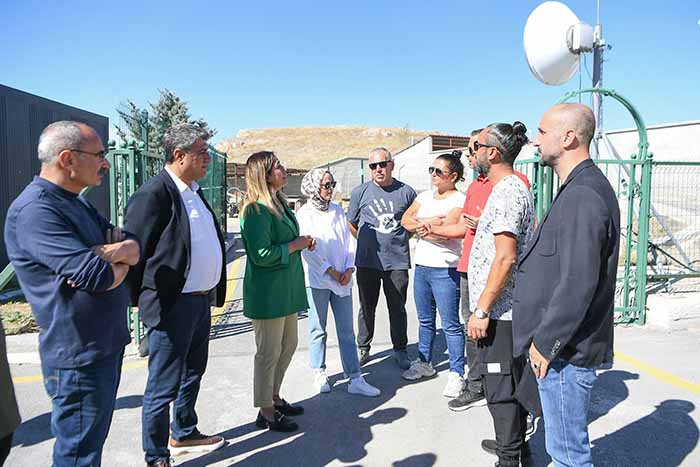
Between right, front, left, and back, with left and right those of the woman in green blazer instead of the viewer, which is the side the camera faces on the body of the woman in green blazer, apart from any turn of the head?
right

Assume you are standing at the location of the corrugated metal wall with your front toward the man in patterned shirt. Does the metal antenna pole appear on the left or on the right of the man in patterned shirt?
left

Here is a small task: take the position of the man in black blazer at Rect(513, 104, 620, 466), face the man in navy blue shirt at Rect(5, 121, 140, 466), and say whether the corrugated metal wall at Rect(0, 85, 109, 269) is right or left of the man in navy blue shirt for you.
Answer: right

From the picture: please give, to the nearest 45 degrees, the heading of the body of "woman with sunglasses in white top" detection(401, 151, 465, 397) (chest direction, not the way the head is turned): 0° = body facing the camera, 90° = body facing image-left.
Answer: approximately 45°

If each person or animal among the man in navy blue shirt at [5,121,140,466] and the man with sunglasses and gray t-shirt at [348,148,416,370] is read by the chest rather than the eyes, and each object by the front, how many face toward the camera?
1

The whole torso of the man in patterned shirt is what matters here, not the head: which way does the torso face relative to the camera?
to the viewer's left

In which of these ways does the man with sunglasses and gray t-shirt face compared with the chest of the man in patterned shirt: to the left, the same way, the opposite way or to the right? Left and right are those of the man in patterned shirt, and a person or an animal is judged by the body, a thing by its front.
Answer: to the left

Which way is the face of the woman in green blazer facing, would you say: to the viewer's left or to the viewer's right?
to the viewer's right

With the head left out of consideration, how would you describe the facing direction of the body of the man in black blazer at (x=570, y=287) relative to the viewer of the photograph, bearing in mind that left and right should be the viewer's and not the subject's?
facing to the left of the viewer

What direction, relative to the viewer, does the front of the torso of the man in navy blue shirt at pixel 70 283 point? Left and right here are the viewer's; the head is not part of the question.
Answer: facing to the right of the viewer
